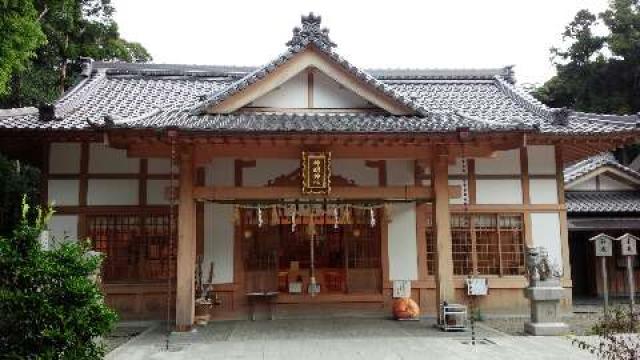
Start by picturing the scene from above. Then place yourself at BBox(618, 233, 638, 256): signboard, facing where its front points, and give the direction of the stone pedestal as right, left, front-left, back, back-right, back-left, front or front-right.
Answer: front-right

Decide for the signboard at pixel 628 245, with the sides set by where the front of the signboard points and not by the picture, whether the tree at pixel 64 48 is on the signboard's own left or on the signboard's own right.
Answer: on the signboard's own right

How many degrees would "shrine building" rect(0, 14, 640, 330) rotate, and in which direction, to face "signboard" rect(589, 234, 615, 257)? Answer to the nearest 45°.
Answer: approximately 90° to its left

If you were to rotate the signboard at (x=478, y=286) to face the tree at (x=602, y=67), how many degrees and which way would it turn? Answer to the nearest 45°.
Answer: approximately 180°

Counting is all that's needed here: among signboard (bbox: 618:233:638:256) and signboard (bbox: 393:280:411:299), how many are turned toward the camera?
2

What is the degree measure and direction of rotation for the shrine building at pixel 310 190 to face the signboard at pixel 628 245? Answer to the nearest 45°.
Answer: approximately 90° to its left

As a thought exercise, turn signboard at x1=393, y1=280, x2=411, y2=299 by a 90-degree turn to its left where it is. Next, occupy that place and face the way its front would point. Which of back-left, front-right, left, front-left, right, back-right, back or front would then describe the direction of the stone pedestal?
front-right

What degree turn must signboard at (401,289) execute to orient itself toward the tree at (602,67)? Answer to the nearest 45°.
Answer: approximately 135° to its left

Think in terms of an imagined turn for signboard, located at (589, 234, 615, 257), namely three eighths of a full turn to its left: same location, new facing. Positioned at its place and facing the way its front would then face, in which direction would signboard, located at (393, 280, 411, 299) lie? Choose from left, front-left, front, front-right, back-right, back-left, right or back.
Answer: back-left

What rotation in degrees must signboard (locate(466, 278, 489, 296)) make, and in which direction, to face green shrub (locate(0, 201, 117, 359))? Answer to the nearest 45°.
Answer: approximately 45° to its right

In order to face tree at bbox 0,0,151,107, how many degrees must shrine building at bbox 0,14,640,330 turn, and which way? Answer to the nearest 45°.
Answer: approximately 135° to its right
